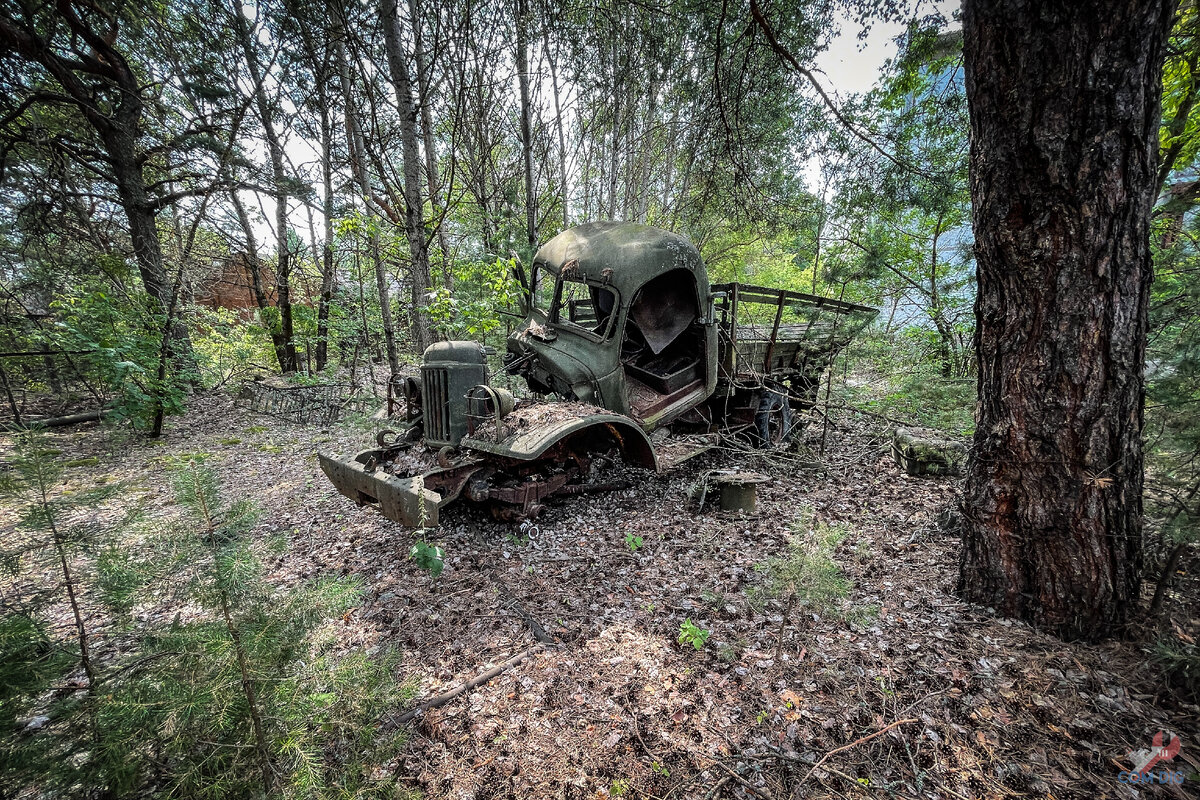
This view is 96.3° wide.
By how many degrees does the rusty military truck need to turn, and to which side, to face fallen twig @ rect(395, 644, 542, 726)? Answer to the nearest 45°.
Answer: approximately 45° to its left

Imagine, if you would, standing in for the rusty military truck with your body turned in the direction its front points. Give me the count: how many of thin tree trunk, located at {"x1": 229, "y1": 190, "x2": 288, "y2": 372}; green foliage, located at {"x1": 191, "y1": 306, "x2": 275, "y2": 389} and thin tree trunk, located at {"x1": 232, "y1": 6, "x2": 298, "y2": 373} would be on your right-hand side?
3

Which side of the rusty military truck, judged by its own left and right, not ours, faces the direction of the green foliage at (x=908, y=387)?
back

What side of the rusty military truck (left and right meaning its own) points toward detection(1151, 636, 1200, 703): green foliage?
left

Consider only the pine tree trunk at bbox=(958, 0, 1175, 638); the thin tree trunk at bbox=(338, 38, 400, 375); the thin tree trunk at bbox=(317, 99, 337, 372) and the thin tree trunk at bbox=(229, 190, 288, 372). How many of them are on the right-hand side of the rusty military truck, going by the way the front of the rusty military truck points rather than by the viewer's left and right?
3

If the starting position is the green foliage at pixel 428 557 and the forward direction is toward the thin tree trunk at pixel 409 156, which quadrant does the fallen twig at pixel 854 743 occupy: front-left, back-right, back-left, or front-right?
back-right

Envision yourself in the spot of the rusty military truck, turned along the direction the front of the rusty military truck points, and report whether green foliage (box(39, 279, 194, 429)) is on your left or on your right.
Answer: on your right

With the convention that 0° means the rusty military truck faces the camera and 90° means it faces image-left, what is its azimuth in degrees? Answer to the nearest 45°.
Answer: approximately 45°

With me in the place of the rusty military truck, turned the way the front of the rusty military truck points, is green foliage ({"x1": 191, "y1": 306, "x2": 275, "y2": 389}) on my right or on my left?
on my right

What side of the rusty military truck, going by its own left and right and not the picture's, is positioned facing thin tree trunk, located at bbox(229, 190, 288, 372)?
right

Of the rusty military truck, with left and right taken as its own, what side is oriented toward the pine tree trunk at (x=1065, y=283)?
left

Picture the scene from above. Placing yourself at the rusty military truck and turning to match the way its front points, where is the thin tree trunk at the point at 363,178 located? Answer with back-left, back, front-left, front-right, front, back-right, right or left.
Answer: right
